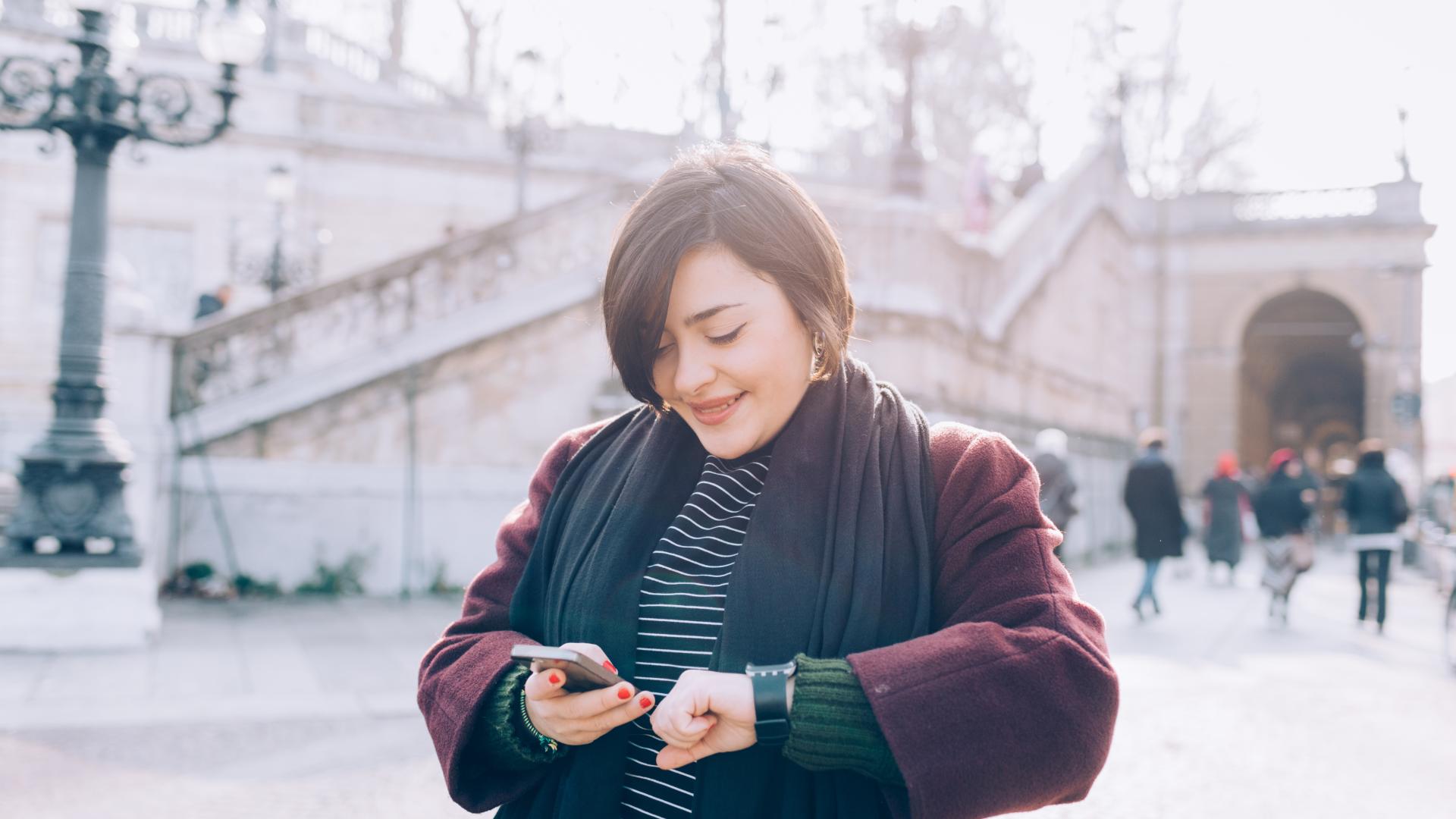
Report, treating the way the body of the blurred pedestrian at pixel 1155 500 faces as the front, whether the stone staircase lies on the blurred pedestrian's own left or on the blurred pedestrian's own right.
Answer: on the blurred pedestrian's own left

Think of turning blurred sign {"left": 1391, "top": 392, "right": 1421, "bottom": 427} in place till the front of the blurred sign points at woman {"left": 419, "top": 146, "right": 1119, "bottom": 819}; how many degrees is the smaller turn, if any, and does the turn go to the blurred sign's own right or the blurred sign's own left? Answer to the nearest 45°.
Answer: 0° — it already faces them

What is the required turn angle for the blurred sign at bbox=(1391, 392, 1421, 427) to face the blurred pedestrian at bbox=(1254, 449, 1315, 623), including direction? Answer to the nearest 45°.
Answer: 0° — it already faces them

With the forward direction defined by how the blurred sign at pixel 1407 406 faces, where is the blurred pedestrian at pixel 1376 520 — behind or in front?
in front

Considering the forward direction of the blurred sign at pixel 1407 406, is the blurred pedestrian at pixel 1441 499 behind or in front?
in front

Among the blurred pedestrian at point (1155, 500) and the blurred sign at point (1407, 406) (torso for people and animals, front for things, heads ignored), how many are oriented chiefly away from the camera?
1

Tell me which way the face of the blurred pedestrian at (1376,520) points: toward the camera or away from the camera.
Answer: away from the camera

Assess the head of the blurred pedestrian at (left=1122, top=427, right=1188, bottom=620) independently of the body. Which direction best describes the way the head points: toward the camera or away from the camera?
away from the camera

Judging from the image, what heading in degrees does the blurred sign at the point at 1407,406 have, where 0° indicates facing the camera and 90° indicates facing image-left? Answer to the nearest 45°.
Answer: approximately 0°

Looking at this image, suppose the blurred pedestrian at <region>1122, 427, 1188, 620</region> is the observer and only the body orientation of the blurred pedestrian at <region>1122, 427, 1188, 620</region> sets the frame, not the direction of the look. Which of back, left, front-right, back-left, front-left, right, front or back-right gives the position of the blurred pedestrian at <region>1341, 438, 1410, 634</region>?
right

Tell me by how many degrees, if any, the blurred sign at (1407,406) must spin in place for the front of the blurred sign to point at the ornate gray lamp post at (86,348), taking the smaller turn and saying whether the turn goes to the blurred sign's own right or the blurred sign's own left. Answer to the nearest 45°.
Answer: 0° — it already faces it

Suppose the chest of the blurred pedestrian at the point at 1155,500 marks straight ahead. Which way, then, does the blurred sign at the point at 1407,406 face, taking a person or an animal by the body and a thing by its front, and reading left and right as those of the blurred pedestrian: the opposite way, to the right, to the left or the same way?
the opposite way
